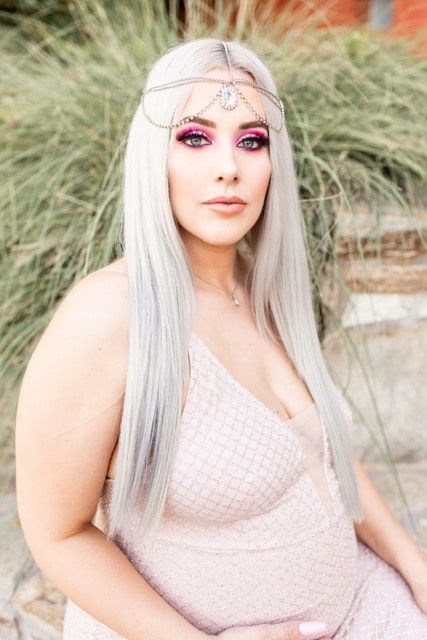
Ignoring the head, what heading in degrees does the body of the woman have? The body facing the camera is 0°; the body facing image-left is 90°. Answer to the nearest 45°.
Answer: approximately 315°
